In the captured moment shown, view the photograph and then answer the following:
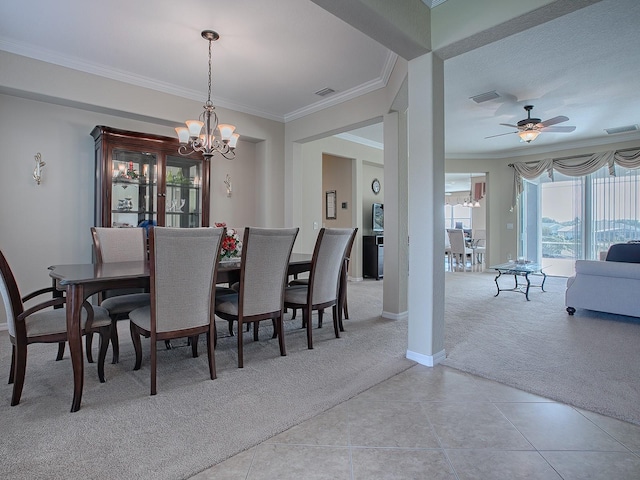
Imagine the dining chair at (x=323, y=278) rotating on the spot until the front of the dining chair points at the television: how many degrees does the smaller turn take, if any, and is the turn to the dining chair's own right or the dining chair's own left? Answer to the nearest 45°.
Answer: approximately 45° to the dining chair's own right

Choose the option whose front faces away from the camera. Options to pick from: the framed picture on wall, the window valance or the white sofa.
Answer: the white sofa

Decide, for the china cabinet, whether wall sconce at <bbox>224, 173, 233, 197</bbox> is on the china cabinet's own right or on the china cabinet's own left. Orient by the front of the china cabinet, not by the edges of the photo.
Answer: on the china cabinet's own left

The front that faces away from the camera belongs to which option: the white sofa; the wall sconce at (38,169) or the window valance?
the white sofa

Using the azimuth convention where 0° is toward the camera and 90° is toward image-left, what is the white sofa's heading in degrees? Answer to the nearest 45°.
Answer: approximately 180°

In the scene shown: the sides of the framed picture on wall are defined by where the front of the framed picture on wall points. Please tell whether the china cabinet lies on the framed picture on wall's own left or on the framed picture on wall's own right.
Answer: on the framed picture on wall's own right

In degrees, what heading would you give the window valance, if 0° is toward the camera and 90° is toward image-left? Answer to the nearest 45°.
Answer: approximately 45°

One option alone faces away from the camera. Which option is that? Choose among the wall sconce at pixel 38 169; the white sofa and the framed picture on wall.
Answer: the white sofa
